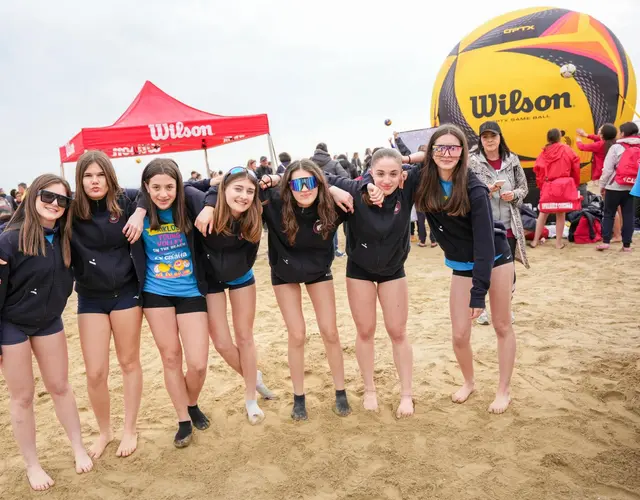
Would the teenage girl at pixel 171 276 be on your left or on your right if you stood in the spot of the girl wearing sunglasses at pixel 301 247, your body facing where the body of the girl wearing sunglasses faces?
on your right

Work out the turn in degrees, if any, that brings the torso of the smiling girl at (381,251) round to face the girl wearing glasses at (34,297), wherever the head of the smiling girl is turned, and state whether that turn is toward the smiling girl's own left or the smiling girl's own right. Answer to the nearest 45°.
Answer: approximately 90° to the smiling girl's own right

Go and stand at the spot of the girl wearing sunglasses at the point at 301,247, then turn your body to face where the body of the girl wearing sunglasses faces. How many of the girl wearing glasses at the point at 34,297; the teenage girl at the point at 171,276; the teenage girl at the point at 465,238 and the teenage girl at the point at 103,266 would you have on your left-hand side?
1

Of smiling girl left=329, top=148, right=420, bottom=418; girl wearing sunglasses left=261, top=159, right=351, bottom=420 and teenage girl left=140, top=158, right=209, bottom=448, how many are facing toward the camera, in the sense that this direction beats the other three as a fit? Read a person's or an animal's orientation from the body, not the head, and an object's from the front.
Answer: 3

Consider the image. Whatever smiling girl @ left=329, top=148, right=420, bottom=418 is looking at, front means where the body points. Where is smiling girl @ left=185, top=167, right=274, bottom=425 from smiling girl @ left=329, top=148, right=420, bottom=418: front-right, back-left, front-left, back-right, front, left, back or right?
right

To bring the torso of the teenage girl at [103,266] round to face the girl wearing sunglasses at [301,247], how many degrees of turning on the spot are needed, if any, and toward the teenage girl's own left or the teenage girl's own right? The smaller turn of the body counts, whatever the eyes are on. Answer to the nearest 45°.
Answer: approximately 90° to the teenage girl's own left

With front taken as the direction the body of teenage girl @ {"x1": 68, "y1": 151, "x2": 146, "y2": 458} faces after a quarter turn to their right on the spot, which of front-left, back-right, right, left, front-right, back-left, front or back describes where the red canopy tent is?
right

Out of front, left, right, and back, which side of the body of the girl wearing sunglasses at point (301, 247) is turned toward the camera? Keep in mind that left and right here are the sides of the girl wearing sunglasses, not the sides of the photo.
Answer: front

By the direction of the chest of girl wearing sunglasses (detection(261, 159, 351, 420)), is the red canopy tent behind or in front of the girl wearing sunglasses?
behind

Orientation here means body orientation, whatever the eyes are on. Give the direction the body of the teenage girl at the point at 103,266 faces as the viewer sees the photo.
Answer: toward the camera

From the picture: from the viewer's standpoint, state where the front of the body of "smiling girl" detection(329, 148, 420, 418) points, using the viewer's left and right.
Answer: facing the viewer

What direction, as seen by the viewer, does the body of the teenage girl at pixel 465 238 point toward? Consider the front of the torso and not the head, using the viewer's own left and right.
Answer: facing the viewer and to the left of the viewer

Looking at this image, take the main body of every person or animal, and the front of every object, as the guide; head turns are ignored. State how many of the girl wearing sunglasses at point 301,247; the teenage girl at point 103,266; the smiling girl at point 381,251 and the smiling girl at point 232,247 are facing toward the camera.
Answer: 4
